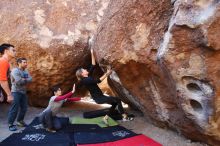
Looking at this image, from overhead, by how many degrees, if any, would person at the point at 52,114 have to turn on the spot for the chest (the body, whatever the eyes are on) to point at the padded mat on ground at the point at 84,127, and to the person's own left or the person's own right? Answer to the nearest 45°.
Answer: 0° — they already face it

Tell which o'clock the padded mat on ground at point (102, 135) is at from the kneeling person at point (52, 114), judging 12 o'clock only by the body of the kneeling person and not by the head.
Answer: The padded mat on ground is roughly at 1 o'clock from the kneeling person.

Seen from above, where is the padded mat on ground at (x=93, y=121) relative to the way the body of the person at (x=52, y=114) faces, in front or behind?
in front

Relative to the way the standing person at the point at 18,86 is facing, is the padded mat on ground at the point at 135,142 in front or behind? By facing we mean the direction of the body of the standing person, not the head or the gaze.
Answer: in front

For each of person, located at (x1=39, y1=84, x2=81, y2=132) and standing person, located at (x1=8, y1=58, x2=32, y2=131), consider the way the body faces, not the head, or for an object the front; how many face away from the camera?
0

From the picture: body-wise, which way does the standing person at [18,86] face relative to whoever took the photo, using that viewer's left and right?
facing the viewer and to the right of the viewer

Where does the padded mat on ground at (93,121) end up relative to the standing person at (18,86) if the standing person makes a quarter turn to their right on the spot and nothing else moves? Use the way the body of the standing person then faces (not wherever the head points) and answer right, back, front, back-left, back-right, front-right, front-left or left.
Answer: back-left

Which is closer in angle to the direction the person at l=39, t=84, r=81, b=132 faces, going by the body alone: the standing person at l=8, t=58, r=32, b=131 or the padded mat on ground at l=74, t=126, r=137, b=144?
the padded mat on ground

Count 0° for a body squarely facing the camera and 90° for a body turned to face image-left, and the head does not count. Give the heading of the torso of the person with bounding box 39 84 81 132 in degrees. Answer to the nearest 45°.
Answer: approximately 270°

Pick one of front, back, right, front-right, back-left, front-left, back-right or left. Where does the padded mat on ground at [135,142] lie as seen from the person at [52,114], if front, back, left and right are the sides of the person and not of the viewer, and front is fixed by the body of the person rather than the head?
front-right
